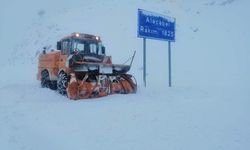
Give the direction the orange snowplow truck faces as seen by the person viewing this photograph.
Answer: facing the viewer and to the right of the viewer

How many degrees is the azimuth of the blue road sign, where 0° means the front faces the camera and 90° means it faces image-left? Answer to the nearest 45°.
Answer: approximately 315°
